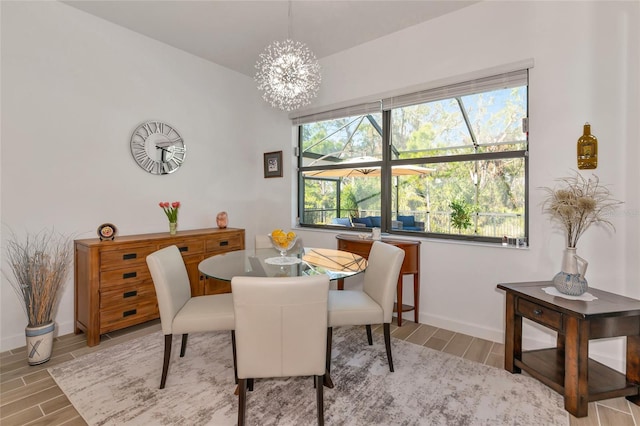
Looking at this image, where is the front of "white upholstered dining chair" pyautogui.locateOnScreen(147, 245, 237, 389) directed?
to the viewer's right

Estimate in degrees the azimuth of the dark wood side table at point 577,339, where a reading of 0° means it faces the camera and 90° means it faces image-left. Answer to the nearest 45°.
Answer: approximately 45°

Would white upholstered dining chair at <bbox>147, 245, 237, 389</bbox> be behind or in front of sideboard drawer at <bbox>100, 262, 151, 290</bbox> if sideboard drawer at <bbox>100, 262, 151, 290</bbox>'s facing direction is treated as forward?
in front

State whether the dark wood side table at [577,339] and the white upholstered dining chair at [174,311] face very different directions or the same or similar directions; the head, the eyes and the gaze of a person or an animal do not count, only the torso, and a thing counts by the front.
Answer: very different directions

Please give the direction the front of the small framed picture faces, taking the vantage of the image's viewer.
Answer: facing the viewer and to the left of the viewer

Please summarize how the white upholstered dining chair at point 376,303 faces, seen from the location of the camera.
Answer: facing to the left of the viewer

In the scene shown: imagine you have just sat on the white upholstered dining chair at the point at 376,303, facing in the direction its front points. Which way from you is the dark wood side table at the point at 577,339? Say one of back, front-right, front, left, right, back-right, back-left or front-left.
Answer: back

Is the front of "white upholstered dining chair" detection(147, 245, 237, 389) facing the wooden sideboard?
no

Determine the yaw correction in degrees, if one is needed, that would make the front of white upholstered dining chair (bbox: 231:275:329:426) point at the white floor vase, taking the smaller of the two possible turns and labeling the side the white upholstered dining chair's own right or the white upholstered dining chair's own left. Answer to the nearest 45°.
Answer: approximately 45° to the white upholstered dining chair's own left

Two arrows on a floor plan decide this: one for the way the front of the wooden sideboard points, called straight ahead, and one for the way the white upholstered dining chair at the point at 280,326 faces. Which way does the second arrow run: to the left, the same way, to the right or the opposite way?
to the left

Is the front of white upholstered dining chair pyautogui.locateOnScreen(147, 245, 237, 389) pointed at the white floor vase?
no

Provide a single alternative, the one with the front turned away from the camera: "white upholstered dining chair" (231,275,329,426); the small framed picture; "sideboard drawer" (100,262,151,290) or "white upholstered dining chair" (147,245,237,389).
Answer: "white upholstered dining chair" (231,275,329,426)

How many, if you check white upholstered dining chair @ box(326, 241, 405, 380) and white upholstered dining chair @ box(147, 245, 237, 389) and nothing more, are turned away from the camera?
0

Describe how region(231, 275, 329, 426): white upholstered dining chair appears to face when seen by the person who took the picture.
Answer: facing away from the viewer

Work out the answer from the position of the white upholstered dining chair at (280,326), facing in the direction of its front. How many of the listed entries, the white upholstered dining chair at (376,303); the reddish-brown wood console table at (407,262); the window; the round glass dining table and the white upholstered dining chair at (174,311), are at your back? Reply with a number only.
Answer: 0

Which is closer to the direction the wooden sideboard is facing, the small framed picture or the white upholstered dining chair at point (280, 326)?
the white upholstered dining chair

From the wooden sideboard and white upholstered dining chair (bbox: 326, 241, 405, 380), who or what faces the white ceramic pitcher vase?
the wooden sideboard

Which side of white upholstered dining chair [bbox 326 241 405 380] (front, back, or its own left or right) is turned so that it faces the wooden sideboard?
front
